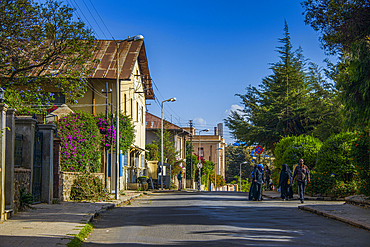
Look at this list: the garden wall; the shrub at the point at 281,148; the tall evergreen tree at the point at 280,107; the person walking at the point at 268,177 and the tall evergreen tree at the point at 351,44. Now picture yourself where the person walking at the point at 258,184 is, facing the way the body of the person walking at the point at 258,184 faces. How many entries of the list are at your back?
3

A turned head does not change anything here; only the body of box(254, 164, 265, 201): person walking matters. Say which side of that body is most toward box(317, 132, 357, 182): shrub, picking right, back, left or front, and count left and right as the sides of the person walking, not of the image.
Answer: left

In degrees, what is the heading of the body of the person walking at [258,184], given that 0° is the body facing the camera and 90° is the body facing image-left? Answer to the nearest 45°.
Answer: approximately 0°

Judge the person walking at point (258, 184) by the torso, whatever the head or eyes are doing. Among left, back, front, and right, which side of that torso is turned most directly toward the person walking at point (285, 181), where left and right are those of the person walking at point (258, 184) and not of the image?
left

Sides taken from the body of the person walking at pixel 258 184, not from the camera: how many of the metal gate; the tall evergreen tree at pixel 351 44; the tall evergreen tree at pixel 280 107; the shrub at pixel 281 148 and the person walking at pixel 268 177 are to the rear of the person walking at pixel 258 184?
3

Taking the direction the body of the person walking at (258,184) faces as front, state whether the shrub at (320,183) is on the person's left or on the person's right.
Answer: on the person's left

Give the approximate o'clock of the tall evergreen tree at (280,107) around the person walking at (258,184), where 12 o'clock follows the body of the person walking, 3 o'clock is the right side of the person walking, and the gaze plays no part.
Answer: The tall evergreen tree is roughly at 6 o'clock from the person walking.

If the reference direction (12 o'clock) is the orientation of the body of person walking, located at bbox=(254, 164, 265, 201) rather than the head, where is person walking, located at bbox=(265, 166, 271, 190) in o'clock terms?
person walking, located at bbox=(265, 166, 271, 190) is roughly at 6 o'clock from person walking, located at bbox=(254, 164, 265, 201).

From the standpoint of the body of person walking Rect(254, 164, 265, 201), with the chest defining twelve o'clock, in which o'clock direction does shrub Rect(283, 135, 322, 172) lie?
The shrub is roughly at 7 o'clock from the person walking.

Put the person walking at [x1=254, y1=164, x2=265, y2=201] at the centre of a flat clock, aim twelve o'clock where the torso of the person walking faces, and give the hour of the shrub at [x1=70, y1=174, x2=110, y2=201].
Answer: The shrub is roughly at 2 o'clock from the person walking.

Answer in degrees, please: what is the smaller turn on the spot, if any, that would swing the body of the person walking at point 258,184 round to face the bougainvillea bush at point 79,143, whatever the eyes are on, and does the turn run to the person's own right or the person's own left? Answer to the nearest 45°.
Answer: approximately 90° to the person's own right
